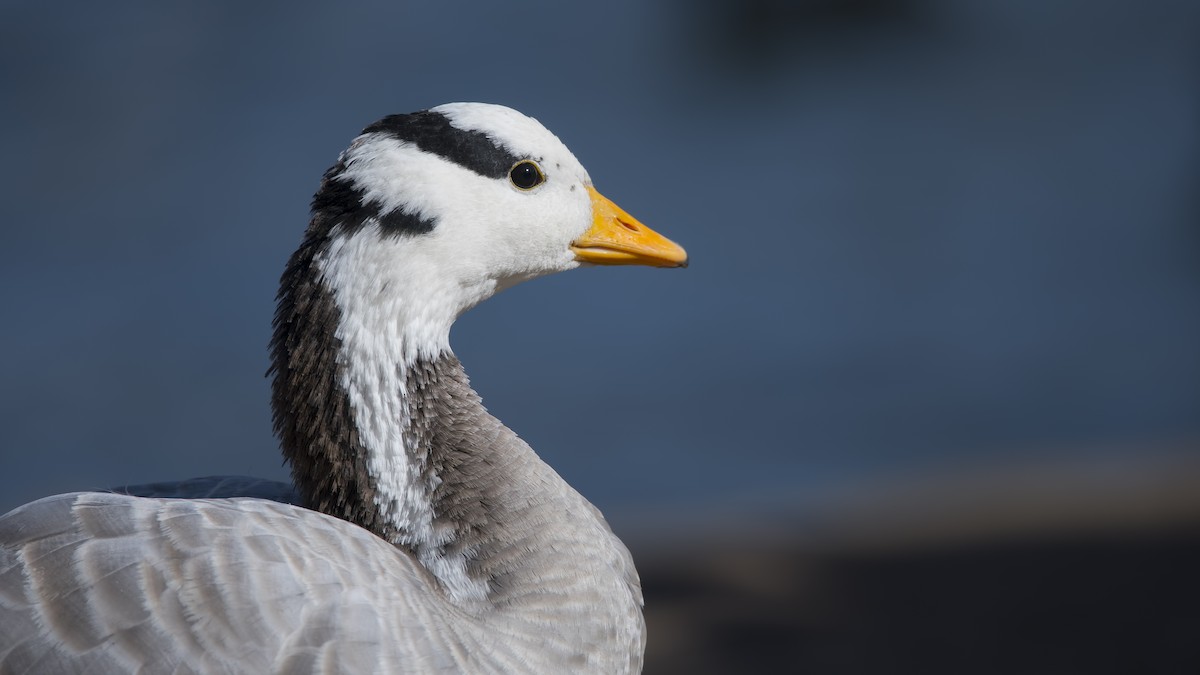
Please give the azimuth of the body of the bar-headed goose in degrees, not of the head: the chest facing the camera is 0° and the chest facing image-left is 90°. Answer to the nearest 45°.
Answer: approximately 270°
